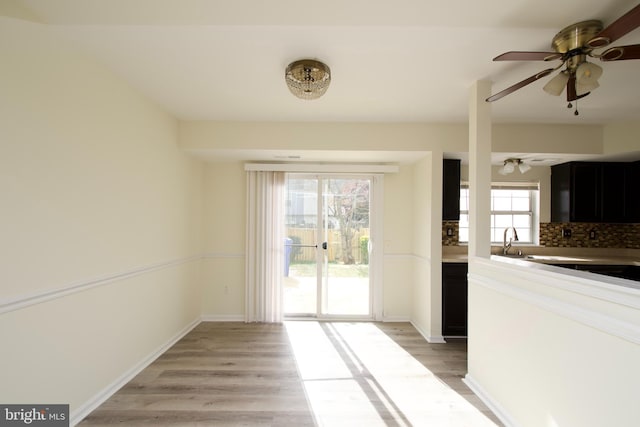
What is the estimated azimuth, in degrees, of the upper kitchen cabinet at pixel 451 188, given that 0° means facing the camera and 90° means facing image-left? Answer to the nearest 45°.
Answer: approximately 0°

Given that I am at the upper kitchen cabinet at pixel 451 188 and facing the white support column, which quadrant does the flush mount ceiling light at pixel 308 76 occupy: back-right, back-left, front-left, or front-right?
front-right

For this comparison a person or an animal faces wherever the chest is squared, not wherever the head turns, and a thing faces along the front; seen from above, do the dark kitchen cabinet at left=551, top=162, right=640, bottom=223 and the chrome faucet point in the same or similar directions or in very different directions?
same or similar directions

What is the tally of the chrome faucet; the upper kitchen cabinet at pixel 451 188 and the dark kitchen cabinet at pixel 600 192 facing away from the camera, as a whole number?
0

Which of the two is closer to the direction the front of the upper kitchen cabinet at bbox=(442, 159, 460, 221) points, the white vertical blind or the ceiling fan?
the ceiling fan

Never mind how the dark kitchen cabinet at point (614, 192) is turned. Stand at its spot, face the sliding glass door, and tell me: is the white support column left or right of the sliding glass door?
left

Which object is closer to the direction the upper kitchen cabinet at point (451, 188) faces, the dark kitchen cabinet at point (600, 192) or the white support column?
the white support column

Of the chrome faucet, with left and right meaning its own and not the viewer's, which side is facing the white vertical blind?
right

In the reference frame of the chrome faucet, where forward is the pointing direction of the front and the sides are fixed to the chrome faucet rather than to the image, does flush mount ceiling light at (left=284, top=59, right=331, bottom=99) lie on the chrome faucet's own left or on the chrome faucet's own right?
on the chrome faucet's own right

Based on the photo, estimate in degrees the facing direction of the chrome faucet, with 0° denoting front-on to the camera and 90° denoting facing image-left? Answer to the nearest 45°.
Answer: approximately 315°

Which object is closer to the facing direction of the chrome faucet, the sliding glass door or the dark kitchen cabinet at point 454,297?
the dark kitchen cabinet

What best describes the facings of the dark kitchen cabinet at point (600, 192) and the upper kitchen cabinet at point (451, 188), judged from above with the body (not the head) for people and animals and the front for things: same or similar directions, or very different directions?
same or similar directions

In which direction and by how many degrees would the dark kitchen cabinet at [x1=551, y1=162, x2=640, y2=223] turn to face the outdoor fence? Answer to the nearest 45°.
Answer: approximately 90° to its right

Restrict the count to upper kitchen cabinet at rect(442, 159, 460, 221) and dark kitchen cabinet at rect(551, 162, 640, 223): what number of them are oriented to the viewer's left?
0

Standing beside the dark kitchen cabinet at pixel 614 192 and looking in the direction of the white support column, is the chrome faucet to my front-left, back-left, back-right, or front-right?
front-right
